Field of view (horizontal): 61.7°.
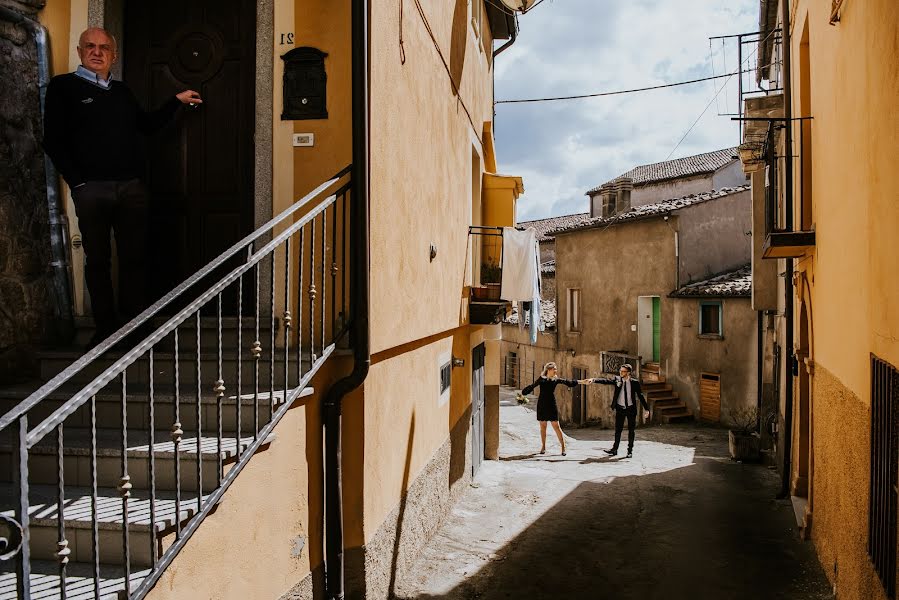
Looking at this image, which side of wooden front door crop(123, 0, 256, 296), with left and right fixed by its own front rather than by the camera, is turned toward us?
front

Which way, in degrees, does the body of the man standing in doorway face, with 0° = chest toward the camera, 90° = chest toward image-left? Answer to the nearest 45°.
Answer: approximately 0°

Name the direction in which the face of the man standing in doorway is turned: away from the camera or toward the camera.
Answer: toward the camera

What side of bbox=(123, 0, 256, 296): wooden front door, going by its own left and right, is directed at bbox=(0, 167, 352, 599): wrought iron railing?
front

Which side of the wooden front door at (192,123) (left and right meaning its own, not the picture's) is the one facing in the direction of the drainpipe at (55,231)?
right

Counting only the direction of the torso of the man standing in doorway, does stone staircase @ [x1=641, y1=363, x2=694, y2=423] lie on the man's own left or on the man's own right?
on the man's own left

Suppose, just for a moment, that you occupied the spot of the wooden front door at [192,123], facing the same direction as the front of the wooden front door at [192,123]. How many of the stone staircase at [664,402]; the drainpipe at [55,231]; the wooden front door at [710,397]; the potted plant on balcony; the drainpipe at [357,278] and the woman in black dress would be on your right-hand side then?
1

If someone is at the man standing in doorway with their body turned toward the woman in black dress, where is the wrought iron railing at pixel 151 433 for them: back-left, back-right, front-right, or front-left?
back-right
